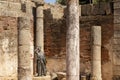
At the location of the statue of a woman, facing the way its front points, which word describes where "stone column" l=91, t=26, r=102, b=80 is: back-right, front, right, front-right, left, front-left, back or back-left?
back-left

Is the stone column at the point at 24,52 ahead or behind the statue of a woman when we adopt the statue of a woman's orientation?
ahead

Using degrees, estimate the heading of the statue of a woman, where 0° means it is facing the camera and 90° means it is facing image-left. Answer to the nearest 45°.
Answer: approximately 45°
